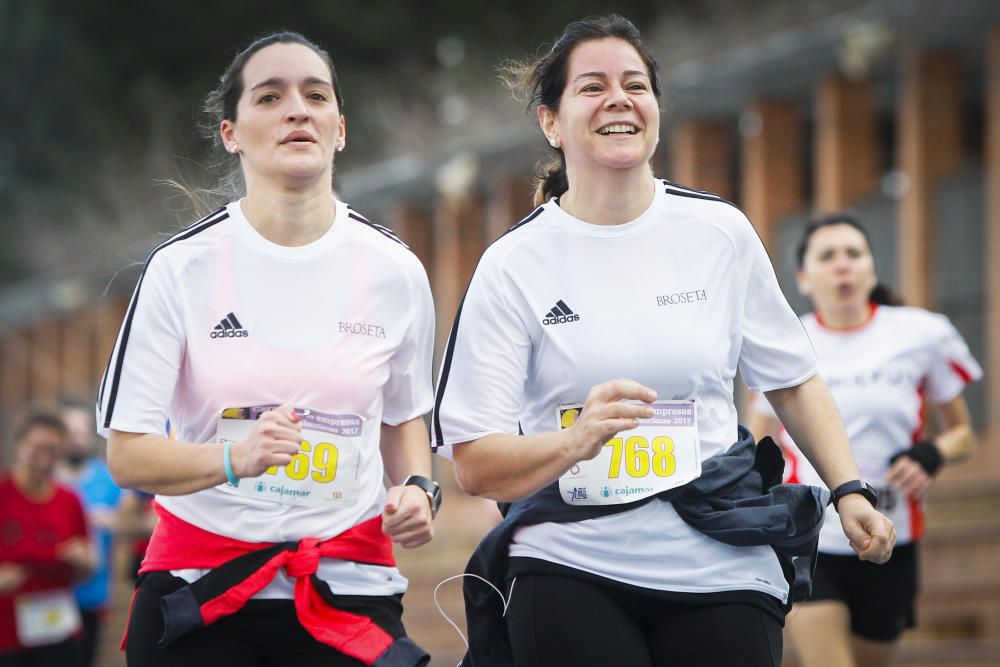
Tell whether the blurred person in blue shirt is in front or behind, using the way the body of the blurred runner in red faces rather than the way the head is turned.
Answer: behind

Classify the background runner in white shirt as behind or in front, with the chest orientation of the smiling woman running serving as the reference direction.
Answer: behind

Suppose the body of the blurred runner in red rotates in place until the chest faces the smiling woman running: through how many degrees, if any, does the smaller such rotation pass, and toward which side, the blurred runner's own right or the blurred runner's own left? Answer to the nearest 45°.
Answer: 0° — they already face them

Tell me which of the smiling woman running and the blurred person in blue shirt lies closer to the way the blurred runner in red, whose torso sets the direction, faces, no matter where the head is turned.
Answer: the smiling woman running

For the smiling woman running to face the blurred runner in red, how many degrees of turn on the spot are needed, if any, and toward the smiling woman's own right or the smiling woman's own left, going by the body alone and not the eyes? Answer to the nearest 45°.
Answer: approximately 135° to the smiling woman's own right

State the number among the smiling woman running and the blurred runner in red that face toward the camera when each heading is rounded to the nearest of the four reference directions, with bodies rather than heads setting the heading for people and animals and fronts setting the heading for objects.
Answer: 2

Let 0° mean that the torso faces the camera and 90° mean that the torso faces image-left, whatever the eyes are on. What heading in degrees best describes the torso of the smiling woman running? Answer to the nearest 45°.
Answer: approximately 0°
